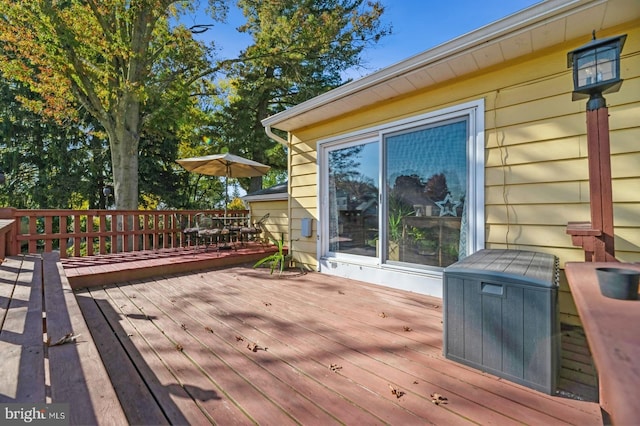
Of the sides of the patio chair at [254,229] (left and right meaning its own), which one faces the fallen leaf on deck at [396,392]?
left

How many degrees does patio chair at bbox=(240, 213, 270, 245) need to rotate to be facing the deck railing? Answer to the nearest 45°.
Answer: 0° — it already faces it

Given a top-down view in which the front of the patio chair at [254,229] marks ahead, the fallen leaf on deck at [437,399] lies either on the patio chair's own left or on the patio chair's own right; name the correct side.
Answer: on the patio chair's own left

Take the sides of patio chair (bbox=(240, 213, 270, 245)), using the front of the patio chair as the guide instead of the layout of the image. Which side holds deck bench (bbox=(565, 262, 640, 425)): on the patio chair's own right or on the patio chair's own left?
on the patio chair's own left

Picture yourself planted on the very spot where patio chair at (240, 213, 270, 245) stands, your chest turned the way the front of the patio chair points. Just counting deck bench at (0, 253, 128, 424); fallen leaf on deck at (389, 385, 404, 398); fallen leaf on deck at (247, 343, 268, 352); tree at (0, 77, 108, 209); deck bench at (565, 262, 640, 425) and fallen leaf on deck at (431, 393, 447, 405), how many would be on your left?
5

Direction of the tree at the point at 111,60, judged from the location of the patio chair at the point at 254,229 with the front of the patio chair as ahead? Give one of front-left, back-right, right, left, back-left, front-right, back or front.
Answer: front-right

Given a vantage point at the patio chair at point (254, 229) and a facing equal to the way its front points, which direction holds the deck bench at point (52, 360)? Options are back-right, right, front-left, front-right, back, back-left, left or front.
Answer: left

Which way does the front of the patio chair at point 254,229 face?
to the viewer's left

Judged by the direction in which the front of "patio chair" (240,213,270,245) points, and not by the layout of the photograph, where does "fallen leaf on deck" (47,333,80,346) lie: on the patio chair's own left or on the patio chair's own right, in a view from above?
on the patio chair's own left
